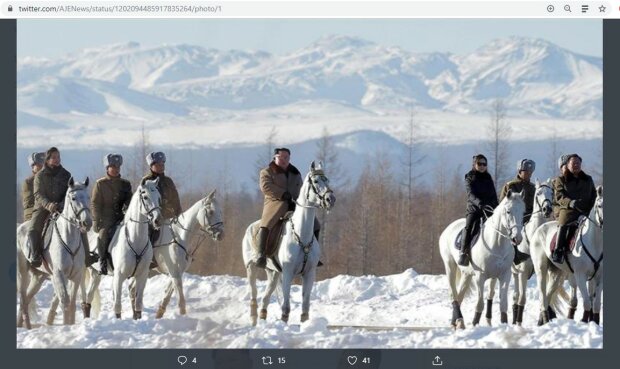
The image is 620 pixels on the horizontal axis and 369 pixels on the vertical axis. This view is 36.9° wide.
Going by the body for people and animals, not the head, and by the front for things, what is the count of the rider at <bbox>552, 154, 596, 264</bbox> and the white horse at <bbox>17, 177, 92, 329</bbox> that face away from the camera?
0

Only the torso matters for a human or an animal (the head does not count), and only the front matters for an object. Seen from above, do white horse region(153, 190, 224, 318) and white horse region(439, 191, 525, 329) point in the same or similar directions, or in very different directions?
same or similar directions

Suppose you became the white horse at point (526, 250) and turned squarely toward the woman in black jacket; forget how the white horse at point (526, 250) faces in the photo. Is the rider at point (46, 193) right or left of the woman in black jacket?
right

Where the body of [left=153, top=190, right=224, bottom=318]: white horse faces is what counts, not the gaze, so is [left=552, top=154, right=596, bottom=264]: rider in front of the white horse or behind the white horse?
in front

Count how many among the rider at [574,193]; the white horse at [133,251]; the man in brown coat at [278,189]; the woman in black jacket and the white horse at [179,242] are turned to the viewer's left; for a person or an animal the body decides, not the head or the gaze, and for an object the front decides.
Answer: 0

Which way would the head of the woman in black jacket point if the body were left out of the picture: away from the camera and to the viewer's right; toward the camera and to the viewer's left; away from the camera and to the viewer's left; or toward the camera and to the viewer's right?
toward the camera and to the viewer's right

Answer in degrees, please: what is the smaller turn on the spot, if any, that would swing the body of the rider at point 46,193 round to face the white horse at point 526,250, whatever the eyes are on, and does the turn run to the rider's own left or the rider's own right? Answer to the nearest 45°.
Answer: approximately 45° to the rider's own left

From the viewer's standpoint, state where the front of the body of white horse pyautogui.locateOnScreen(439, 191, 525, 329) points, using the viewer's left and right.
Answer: facing the viewer and to the right of the viewer

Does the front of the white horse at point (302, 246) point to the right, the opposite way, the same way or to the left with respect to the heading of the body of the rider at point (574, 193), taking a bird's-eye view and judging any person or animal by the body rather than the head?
the same way

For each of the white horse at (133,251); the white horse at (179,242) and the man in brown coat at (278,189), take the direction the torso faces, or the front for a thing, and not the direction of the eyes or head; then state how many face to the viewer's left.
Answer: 0

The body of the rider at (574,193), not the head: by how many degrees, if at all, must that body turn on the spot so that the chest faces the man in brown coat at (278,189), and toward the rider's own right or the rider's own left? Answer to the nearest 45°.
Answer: approximately 135° to the rider's own right

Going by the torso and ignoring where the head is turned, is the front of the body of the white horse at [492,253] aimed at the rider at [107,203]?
no

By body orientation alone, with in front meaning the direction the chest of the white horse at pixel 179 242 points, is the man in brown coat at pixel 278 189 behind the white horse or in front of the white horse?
in front

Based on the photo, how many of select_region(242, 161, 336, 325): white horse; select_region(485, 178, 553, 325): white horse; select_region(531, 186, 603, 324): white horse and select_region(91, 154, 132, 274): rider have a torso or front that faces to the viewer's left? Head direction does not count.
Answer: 0

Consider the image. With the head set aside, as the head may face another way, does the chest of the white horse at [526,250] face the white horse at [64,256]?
no

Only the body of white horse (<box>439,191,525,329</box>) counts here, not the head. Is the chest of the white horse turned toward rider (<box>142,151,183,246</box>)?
no

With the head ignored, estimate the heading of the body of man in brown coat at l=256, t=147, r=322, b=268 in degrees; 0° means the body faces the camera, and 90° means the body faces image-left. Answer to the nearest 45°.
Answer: approximately 315°
